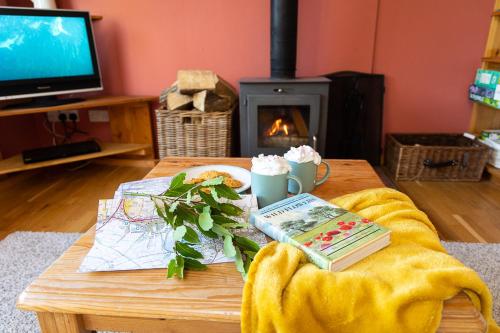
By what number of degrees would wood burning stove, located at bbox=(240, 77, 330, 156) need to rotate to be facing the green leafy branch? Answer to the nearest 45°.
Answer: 0° — it already faces it

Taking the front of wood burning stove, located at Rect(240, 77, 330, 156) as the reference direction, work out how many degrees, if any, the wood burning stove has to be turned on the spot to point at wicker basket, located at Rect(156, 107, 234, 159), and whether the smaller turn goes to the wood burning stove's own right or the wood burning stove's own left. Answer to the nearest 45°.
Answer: approximately 90° to the wood burning stove's own right

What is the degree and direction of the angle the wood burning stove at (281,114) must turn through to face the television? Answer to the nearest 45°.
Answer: approximately 90° to its right
